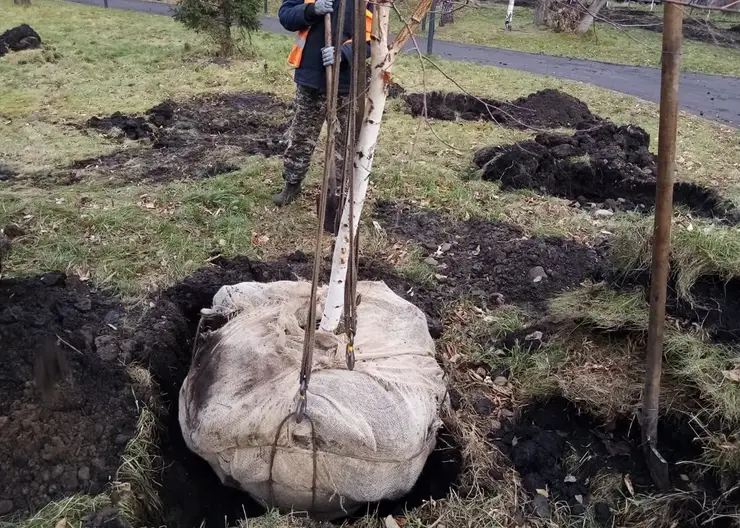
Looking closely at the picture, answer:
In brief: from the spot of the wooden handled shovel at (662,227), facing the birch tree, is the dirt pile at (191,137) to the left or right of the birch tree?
right

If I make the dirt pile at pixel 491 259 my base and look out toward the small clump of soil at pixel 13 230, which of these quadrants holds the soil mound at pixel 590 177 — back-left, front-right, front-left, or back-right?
back-right

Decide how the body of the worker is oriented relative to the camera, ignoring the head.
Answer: toward the camera

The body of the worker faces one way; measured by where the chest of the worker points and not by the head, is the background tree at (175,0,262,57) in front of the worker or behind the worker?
behind

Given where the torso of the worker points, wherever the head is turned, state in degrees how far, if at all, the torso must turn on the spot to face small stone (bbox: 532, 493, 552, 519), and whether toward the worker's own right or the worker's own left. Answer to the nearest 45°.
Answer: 0° — they already face it

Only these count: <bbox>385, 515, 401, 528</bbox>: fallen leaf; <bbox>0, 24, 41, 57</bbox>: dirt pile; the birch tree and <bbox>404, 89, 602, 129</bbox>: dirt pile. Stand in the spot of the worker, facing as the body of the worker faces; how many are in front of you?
2

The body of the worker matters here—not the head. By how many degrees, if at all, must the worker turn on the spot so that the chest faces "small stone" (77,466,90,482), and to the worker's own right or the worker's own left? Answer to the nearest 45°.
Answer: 0° — they already face it

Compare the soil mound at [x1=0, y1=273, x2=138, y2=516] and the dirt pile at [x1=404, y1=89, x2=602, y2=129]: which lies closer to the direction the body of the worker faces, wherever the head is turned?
the soil mound

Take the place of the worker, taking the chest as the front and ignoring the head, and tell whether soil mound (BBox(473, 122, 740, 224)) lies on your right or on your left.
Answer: on your left

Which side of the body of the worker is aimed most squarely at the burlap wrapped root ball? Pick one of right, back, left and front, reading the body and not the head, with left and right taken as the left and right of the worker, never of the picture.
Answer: front

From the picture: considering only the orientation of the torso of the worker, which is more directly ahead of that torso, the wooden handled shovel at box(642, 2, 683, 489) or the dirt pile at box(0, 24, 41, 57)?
the wooden handled shovel

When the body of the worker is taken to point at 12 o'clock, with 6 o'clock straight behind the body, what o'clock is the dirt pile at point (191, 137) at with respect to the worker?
The dirt pile is roughly at 5 o'clock from the worker.

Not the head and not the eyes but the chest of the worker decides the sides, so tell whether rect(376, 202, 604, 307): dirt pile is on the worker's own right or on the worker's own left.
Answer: on the worker's own left

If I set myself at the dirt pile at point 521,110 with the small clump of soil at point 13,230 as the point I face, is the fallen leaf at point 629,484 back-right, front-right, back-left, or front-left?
front-left

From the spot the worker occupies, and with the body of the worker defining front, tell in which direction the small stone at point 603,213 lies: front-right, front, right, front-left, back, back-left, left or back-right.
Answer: left

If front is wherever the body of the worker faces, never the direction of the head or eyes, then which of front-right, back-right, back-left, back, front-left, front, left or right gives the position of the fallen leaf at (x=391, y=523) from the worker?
front

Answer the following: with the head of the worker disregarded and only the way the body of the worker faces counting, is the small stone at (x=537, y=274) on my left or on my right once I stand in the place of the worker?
on my left
